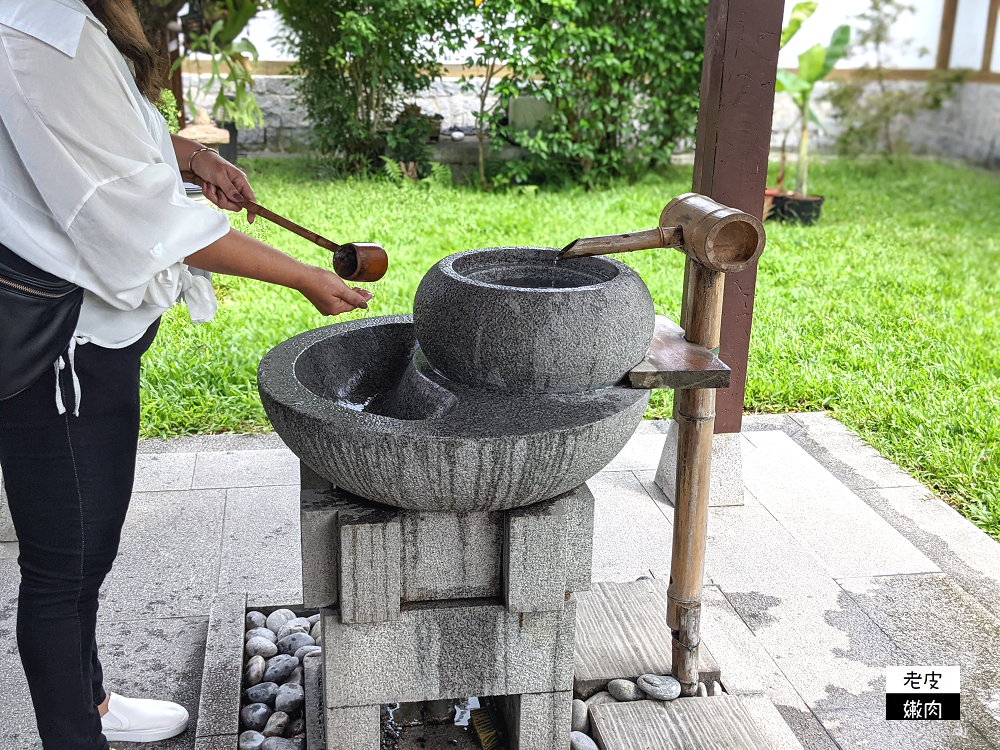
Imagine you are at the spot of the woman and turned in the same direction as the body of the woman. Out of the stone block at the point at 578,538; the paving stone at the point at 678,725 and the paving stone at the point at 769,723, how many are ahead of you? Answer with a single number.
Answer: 3

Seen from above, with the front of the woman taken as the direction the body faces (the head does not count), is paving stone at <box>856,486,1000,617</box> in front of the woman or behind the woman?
in front

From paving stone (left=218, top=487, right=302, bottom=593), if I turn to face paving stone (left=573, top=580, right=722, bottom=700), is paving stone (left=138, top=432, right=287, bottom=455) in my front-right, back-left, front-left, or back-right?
back-left

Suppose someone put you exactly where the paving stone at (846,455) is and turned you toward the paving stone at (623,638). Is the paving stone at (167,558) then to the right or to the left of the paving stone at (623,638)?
right

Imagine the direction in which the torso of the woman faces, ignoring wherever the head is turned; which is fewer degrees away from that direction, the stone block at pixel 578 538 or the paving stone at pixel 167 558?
the stone block

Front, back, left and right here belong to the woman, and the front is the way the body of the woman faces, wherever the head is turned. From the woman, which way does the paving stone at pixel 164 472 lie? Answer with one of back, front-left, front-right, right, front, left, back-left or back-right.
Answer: left

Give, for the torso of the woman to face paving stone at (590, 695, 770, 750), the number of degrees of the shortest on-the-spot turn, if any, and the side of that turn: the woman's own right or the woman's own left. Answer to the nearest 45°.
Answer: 0° — they already face it

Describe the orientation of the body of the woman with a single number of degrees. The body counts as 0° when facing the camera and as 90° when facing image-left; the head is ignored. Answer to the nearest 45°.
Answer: approximately 270°

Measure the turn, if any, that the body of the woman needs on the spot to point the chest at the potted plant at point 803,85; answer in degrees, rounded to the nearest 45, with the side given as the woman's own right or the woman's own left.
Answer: approximately 45° to the woman's own left
